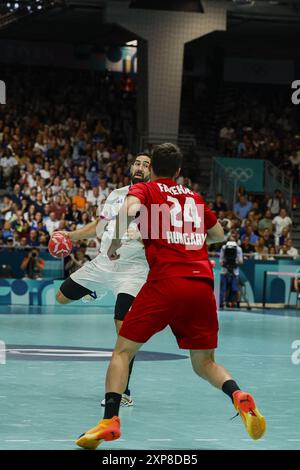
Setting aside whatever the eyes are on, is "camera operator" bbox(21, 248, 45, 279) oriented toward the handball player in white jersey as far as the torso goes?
yes

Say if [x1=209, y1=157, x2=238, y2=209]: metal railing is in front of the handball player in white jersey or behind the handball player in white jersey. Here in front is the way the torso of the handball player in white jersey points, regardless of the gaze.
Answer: behind

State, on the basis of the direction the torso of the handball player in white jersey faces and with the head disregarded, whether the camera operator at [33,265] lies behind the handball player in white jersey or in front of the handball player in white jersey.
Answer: behind

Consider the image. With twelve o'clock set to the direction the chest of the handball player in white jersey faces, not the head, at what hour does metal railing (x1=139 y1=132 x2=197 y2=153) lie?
The metal railing is roughly at 6 o'clock from the handball player in white jersey.

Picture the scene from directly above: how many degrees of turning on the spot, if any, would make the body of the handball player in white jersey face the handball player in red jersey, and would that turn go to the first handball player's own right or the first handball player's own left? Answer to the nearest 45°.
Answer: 0° — they already face them

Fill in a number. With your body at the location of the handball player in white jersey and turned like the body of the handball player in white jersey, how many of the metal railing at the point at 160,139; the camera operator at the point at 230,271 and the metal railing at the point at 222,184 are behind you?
3

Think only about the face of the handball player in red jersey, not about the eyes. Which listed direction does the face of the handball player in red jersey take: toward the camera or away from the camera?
away from the camera
